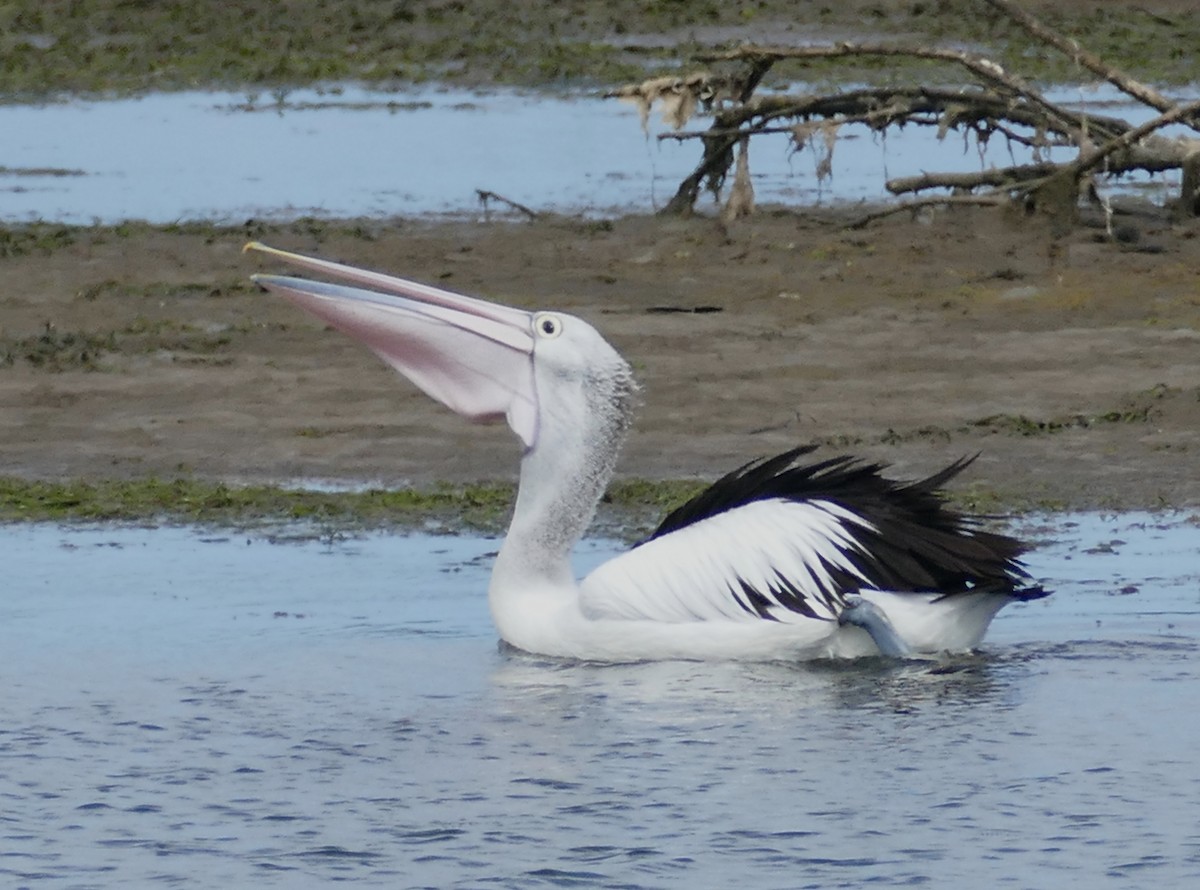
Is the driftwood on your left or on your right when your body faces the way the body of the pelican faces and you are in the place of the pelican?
on your right

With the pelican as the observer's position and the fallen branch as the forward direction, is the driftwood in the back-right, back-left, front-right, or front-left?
front-right

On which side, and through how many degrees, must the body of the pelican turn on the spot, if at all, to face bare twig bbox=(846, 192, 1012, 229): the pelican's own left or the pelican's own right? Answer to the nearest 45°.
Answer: approximately 90° to the pelican's own right

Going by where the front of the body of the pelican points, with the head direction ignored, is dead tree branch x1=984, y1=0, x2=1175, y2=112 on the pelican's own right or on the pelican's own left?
on the pelican's own right

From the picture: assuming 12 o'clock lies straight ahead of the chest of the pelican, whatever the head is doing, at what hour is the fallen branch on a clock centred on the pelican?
The fallen branch is roughly at 3 o'clock from the pelican.

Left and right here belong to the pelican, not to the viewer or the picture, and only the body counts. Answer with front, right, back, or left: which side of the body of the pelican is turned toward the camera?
left
